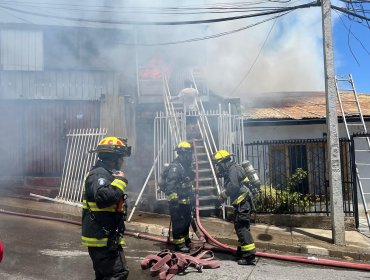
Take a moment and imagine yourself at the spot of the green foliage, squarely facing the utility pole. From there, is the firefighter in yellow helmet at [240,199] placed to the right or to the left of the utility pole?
right

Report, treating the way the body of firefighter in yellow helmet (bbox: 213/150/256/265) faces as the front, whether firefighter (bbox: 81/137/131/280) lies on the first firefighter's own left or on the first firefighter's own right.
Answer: on the first firefighter's own left

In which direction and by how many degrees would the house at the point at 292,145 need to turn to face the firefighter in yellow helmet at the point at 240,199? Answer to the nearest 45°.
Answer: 0° — it already faces them

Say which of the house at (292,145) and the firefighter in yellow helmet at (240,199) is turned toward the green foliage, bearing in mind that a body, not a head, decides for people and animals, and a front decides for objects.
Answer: the house

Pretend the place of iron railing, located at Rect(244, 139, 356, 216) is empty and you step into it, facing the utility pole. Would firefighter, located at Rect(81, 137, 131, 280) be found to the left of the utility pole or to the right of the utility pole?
right

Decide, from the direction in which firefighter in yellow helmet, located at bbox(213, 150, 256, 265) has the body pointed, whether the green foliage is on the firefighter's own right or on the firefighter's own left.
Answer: on the firefighter's own right
